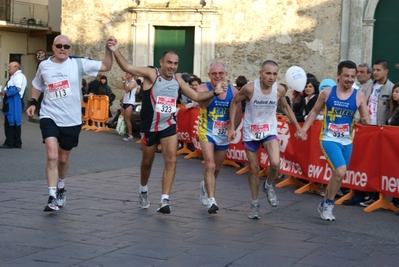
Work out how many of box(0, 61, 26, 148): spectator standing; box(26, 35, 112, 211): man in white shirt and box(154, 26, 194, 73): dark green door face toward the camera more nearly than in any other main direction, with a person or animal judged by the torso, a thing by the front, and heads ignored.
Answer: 2

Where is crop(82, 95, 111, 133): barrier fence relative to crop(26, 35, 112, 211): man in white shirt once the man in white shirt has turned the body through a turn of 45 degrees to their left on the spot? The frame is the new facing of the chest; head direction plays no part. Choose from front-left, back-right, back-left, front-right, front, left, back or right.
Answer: back-left

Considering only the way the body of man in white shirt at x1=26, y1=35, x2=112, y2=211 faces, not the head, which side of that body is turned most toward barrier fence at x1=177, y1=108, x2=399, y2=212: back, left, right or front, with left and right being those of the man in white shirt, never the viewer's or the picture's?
left

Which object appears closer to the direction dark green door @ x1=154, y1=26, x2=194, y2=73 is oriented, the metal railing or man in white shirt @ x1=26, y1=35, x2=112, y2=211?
the man in white shirt

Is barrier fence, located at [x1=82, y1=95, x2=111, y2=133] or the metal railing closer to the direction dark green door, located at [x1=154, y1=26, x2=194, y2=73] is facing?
the barrier fence

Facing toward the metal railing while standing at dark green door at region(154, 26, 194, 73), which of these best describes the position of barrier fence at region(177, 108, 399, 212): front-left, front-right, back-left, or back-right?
back-left

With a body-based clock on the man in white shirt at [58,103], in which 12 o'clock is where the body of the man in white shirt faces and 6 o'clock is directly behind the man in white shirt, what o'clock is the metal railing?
The metal railing is roughly at 6 o'clock from the man in white shirt.
